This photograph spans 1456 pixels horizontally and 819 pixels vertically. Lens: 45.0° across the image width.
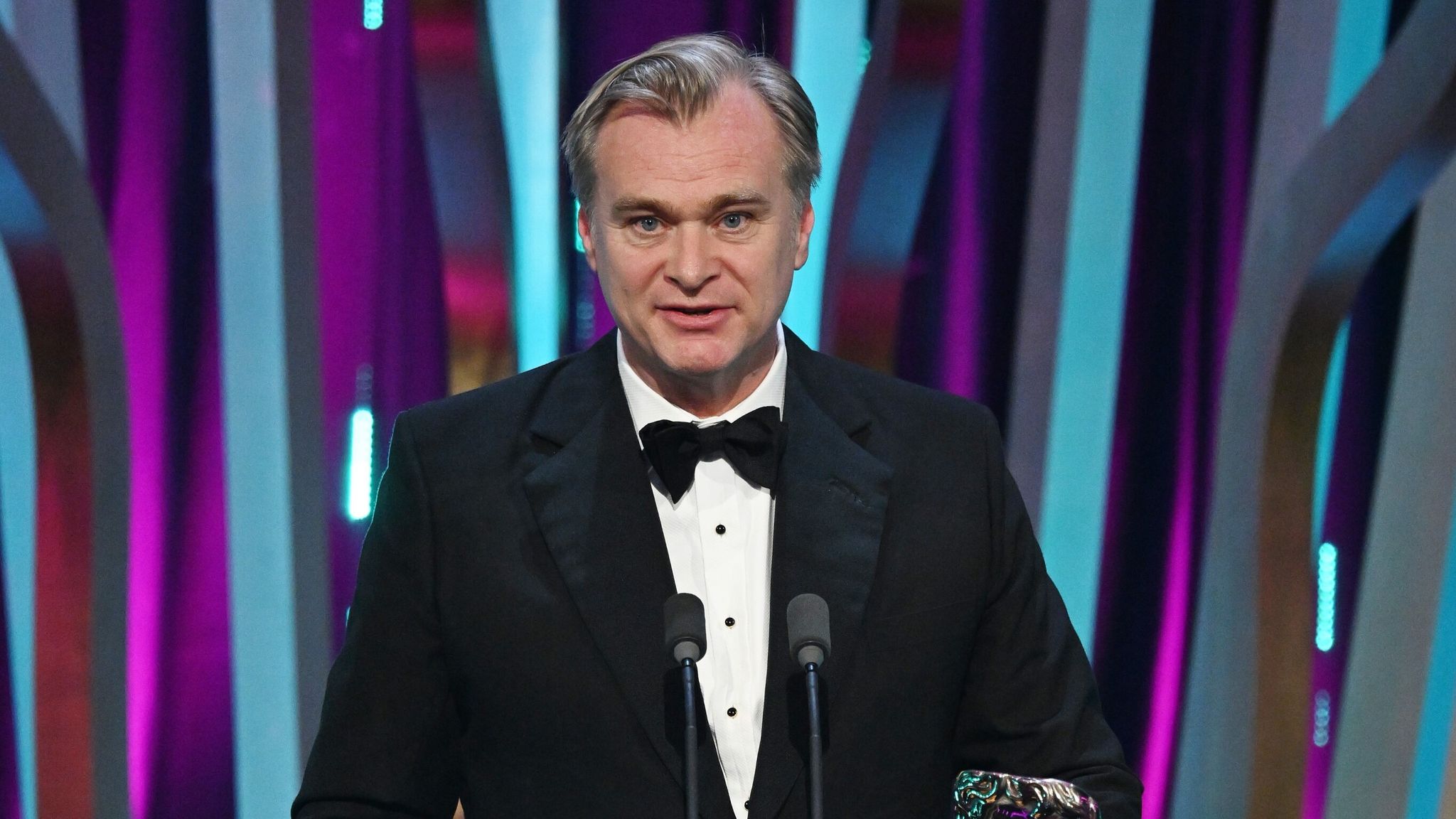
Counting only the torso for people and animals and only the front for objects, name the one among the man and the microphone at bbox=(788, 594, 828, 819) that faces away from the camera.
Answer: the microphone

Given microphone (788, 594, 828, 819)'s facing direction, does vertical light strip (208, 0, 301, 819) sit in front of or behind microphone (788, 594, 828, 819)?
in front

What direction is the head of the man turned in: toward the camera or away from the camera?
toward the camera

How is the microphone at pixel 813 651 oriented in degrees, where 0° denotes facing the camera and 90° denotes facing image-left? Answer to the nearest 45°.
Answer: approximately 180°

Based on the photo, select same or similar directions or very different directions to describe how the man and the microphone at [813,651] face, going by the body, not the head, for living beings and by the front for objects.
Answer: very different directions

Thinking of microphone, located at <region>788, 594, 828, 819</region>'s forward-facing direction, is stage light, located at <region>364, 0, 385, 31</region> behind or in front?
in front

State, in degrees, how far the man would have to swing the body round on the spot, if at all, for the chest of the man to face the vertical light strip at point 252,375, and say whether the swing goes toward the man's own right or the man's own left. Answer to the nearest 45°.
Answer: approximately 135° to the man's own right

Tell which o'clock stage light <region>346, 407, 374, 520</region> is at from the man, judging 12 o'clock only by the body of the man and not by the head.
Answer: The stage light is roughly at 5 o'clock from the man.

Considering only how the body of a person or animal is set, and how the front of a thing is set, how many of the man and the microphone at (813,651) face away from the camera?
1

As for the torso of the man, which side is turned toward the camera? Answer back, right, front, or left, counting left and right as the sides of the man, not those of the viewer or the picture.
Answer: front
